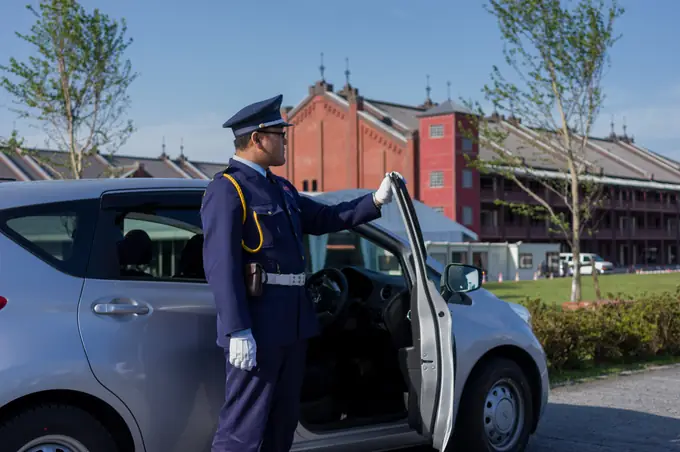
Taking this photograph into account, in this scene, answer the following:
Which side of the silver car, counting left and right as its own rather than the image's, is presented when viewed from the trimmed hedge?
front

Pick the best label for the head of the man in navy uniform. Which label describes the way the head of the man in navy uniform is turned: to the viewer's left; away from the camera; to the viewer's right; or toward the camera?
to the viewer's right

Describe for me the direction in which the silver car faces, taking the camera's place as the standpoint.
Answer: facing away from the viewer and to the right of the viewer
